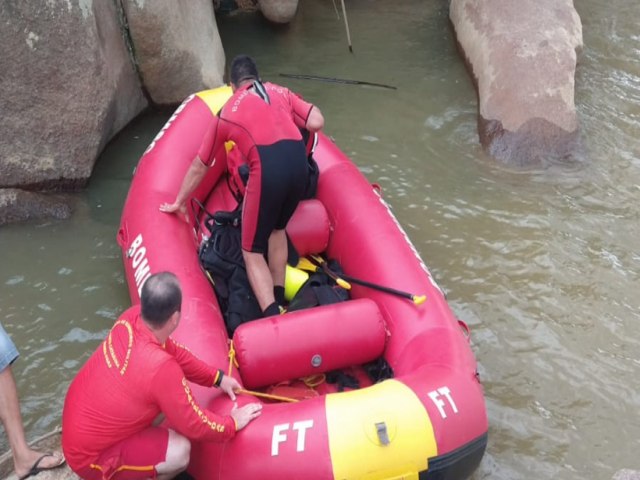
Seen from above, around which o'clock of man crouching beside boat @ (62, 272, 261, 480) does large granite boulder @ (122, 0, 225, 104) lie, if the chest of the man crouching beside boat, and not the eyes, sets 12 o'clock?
The large granite boulder is roughly at 11 o'clock from the man crouching beside boat.

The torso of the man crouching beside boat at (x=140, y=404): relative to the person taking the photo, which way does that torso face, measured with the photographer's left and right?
facing away from the viewer and to the right of the viewer

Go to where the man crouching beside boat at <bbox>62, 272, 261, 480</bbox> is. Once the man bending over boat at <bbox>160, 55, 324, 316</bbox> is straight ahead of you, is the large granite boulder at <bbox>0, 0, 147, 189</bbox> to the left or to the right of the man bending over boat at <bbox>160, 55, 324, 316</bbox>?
left

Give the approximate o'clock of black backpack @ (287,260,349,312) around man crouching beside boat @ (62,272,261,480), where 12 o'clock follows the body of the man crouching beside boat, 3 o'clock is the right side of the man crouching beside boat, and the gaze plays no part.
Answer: The black backpack is roughly at 12 o'clock from the man crouching beside boat.
